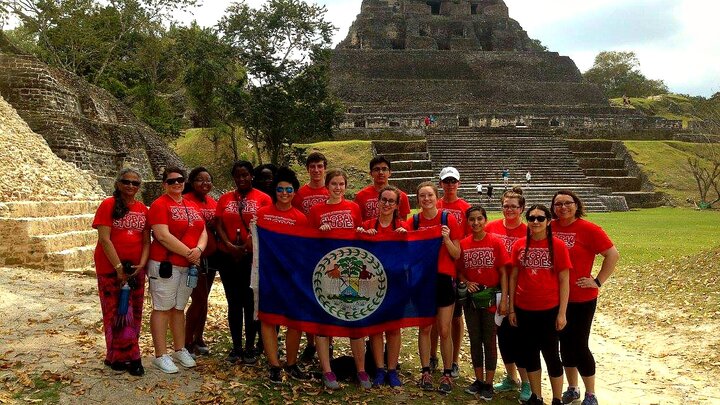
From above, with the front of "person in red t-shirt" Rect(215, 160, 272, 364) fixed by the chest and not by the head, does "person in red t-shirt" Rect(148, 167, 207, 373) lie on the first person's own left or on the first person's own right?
on the first person's own right

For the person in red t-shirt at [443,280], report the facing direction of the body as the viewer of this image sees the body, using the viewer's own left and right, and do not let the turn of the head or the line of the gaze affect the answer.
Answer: facing the viewer

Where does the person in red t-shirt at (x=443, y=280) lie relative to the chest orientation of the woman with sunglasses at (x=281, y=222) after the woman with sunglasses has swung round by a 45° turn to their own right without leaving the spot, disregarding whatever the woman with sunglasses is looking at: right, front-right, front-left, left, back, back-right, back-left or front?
back-left

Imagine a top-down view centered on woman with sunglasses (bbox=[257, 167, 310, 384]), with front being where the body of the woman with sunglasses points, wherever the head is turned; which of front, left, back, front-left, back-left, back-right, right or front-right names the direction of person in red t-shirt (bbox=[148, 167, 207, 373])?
right

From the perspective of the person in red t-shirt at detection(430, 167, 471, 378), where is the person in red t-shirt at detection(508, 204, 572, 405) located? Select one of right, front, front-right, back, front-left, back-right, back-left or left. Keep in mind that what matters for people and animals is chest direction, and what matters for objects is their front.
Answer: front-left

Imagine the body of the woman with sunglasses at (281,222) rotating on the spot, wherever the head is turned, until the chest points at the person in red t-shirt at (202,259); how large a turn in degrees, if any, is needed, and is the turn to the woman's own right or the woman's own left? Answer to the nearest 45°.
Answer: approximately 135° to the woman's own right

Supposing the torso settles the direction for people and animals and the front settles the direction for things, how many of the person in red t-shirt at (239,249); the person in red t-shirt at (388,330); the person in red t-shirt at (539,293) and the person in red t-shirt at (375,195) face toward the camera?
4

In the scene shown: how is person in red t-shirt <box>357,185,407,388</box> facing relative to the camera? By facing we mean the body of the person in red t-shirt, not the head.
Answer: toward the camera

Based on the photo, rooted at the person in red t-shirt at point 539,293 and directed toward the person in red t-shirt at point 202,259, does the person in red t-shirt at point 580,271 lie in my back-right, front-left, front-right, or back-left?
back-right

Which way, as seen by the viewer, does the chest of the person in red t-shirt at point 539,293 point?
toward the camera

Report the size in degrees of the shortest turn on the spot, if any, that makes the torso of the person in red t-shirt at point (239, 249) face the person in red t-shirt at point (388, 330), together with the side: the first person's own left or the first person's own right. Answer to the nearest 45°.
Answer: approximately 45° to the first person's own left
